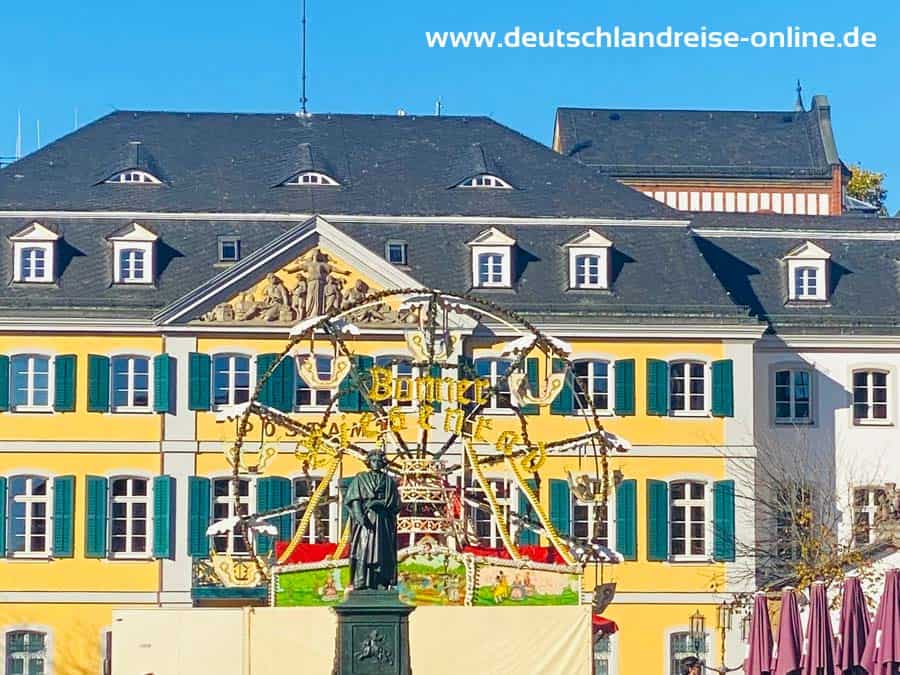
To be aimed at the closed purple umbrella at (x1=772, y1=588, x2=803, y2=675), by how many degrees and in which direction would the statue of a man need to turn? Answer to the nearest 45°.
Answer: approximately 135° to its left

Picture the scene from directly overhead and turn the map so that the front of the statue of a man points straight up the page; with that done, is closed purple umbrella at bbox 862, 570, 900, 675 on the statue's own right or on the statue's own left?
on the statue's own left

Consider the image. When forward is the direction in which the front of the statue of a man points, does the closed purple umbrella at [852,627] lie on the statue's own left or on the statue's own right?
on the statue's own left

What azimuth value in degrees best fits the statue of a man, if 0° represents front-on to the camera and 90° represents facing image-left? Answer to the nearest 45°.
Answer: approximately 0°
